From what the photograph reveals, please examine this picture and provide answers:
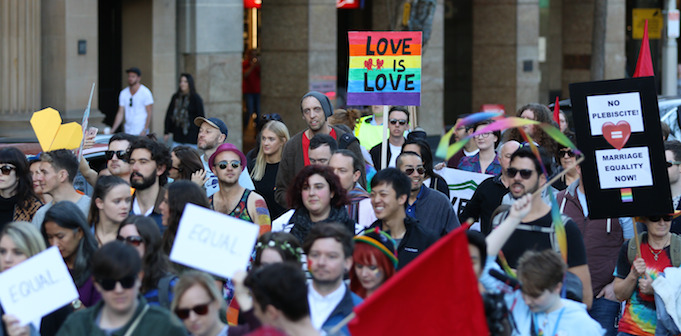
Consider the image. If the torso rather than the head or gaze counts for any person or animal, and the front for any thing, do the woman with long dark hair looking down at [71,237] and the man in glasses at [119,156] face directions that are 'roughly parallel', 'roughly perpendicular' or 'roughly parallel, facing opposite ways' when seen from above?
roughly parallel

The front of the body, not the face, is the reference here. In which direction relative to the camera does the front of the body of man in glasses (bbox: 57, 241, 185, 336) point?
toward the camera

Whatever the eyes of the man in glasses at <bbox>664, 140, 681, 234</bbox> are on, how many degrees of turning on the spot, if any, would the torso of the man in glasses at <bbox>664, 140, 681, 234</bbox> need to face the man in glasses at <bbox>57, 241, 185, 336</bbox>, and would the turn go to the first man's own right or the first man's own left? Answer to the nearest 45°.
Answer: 0° — they already face them

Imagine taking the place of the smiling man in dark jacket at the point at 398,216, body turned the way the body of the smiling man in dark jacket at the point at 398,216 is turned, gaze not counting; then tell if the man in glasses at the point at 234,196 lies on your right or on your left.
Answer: on your right

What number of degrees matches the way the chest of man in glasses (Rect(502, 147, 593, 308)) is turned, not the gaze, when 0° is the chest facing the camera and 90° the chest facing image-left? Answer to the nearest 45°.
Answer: approximately 45°

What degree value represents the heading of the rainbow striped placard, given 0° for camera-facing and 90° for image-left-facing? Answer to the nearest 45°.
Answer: approximately 0°

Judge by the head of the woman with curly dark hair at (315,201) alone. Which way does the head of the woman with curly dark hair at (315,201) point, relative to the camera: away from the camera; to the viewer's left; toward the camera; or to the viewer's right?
toward the camera

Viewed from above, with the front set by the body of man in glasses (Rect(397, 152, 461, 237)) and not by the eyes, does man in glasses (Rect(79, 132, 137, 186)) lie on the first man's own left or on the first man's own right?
on the first man's own right

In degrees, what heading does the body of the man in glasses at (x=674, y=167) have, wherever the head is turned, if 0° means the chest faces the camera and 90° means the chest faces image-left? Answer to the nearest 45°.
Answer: approximately 45°

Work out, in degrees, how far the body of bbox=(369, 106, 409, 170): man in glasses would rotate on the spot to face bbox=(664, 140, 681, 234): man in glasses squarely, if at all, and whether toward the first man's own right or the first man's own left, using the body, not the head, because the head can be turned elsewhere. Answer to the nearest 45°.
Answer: approximately 45° to the first man's own left

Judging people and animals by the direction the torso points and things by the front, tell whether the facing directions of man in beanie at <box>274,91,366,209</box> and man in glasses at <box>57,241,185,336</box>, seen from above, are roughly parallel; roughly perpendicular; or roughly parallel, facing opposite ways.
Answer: roughly parallel

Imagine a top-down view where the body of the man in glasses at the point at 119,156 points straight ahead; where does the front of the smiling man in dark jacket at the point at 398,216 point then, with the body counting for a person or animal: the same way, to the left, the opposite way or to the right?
the same way

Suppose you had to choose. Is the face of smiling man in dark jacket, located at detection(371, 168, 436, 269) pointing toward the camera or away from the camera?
toward the camera
